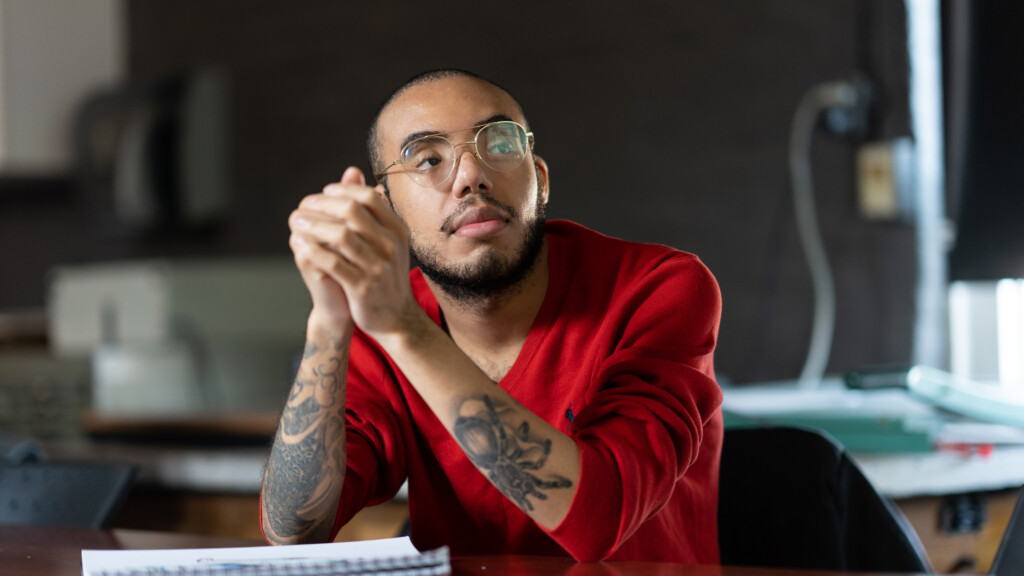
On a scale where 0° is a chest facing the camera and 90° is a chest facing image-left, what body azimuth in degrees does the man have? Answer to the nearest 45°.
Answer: approximately 45°

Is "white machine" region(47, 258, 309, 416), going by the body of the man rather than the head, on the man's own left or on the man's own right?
on the man's own right

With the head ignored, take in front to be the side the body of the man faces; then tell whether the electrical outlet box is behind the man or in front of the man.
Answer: behind

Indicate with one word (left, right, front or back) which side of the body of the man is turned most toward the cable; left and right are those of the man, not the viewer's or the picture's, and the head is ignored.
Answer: back
